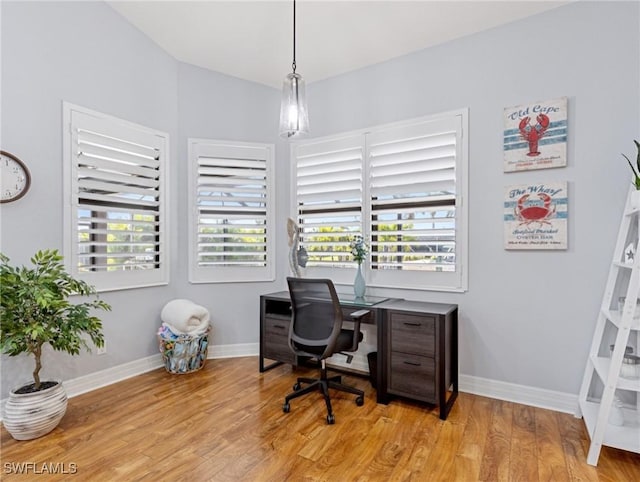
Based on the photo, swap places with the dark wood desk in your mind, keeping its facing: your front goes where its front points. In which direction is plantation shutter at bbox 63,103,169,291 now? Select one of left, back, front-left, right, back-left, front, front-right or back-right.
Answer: front-right

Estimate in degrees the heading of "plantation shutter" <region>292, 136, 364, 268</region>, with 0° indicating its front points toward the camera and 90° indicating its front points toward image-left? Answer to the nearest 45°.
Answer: approximately 45°

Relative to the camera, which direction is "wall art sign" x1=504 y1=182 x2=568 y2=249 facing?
toward the camera

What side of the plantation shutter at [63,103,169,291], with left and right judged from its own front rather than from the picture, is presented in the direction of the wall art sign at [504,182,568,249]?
front

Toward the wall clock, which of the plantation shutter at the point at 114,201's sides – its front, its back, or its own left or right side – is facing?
right

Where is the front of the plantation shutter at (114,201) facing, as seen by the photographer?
facing the viewer and to the right of the viewer

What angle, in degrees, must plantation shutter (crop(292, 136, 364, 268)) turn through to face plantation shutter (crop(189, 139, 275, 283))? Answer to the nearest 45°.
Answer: approximately 45° to its right

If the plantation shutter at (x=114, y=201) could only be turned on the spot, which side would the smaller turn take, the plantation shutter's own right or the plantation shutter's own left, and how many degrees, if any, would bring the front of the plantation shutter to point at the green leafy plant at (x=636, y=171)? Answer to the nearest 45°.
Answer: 0° — it already faces it

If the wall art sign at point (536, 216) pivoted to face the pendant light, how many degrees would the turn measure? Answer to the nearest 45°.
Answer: approximately 45° to its right

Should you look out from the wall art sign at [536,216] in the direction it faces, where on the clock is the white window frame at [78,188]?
The white window frame is roughly at 2 o'clock from the wall art sign.
